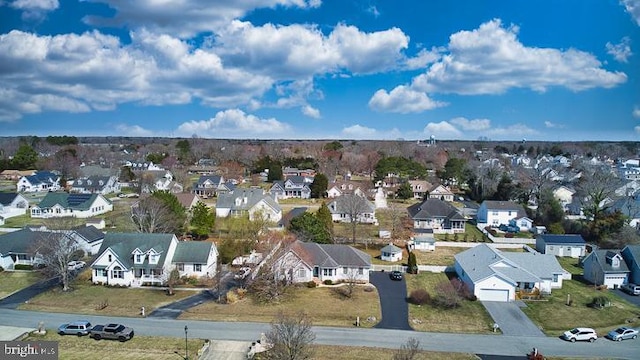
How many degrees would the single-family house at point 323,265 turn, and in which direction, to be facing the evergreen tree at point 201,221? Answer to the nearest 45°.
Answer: approximately 135° to its right

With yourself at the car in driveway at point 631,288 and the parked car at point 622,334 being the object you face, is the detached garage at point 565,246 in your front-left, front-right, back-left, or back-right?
back-right

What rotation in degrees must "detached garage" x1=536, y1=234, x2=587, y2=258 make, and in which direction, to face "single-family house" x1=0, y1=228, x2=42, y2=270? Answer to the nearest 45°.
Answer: approximately 45° to its right

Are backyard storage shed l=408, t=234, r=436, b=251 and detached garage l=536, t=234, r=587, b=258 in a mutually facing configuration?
no

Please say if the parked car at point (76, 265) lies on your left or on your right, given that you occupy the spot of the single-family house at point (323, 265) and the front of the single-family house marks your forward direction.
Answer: on your right

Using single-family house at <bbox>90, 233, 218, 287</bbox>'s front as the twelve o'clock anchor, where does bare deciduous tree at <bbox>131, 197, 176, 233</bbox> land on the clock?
The bare deciduous tree is roughly at 6 o'clock from the single-family house.

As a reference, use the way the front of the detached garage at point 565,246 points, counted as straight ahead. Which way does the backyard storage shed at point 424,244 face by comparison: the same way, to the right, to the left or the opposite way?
the same way

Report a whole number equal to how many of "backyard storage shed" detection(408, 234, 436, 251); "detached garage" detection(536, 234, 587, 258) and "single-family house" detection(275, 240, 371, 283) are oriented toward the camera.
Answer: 3

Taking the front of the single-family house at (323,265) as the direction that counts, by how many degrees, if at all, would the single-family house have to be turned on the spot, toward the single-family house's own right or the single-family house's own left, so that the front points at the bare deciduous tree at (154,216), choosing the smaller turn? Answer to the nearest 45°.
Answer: approximately 135° to the single-family house's own right

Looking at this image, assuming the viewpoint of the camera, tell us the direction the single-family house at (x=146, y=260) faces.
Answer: facing the viewer

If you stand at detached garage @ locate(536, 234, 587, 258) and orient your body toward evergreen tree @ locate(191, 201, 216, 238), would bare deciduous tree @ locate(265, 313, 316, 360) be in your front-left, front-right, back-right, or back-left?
front-left

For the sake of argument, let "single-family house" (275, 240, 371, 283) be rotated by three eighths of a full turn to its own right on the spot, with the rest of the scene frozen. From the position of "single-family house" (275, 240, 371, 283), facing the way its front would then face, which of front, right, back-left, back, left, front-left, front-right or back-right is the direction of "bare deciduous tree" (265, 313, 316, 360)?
back-left

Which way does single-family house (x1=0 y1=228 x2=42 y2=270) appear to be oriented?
toward the camera

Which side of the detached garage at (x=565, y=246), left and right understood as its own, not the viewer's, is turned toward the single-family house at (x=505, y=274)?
front

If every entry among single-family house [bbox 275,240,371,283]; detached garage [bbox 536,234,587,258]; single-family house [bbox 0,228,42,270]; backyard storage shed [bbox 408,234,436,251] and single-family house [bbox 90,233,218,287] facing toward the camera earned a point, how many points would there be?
5
